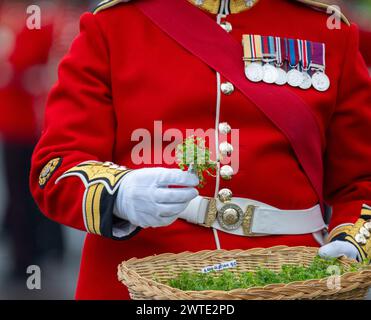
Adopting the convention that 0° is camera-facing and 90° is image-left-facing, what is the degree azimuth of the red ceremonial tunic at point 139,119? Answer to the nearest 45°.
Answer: approximately 0°

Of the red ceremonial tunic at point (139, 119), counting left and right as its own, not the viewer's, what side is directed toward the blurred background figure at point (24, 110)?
back
